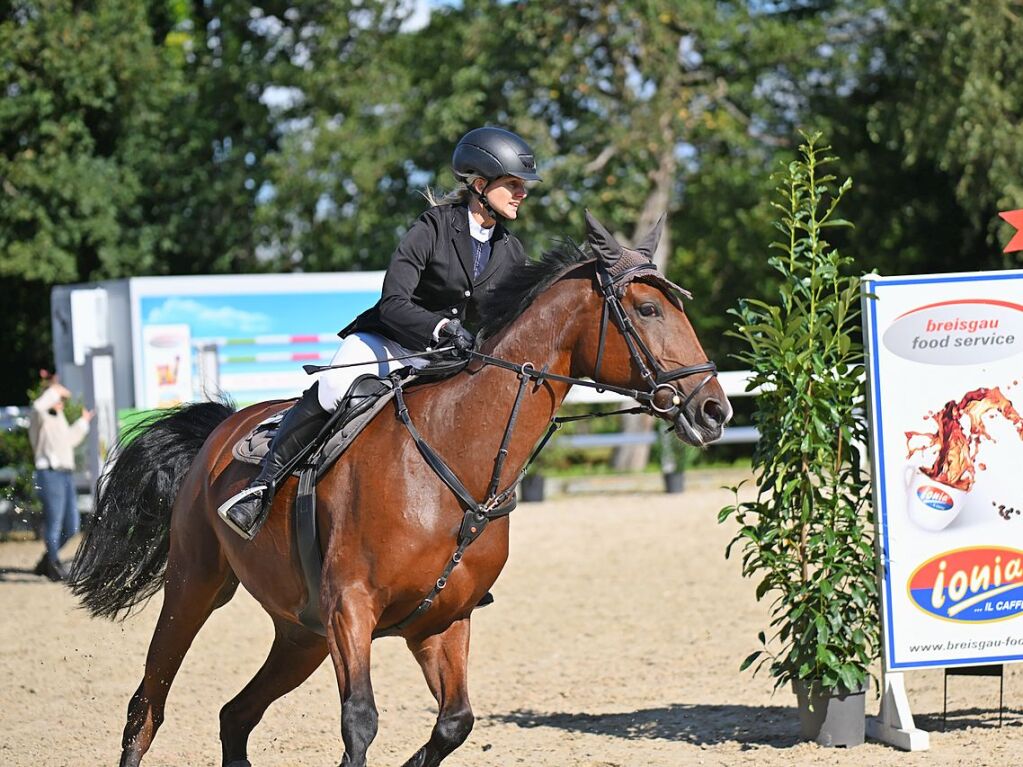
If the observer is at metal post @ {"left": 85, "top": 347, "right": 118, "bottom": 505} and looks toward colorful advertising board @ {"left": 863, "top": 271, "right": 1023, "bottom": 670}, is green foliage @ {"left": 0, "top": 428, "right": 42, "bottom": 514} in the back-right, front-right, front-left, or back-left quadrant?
back-right

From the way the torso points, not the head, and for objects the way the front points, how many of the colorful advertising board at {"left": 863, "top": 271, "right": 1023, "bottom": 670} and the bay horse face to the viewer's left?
0

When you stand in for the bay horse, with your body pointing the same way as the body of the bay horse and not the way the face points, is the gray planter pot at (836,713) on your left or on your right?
on your left

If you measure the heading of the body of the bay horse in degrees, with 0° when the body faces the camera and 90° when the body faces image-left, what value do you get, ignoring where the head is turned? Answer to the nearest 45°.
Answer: approximately 315°

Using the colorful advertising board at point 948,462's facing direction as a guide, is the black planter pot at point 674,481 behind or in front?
behind

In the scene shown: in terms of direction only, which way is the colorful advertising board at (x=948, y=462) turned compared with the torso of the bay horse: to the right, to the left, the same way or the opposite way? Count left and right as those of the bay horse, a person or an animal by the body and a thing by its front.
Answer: to the right

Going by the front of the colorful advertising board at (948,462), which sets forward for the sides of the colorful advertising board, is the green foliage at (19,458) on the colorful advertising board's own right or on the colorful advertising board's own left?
on the colorful advertising board's own right

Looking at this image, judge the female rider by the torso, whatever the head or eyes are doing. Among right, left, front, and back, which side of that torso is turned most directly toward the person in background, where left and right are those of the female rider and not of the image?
back
